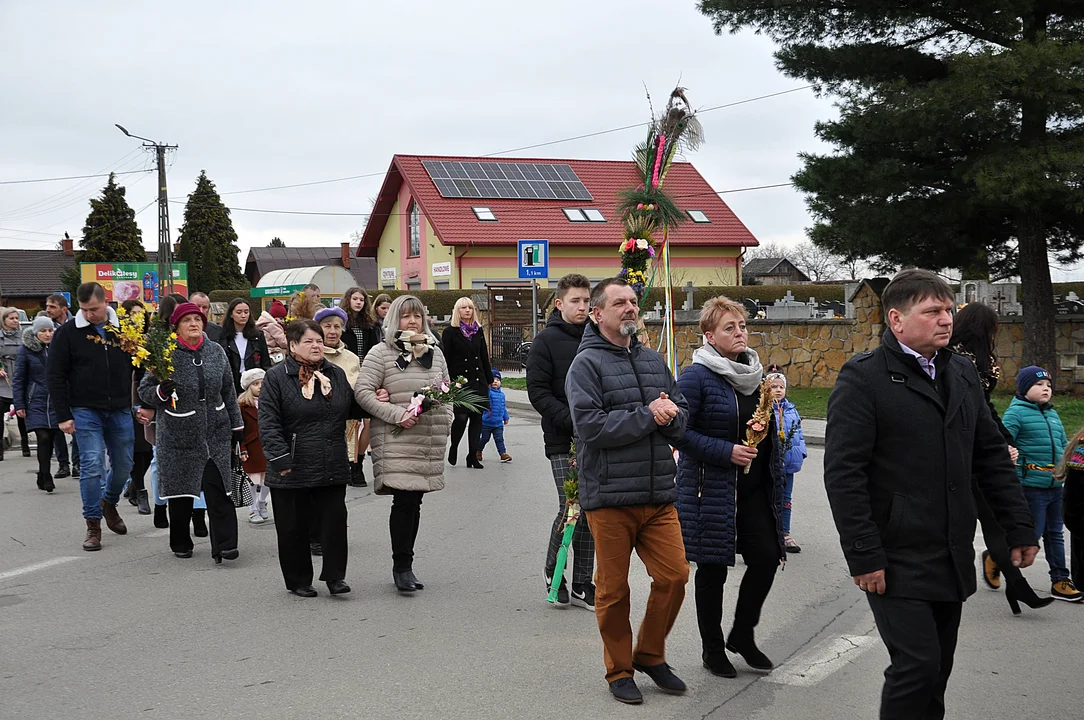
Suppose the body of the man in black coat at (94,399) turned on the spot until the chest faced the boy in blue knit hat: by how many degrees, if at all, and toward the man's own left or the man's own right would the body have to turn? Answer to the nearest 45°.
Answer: approximately 90° to the man's own left

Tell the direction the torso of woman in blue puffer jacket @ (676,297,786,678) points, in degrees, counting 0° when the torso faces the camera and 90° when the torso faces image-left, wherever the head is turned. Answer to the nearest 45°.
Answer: approximately 315°

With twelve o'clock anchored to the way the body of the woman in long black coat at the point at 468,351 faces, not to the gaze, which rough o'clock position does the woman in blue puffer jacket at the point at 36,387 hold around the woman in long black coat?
The woman in blue puffer jacket is roughly at 3 o'clock from the woman in long black coat.

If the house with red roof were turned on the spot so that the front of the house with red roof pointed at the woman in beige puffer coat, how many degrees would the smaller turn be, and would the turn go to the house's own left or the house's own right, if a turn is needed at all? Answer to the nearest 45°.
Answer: approximately 45° to the house's own left

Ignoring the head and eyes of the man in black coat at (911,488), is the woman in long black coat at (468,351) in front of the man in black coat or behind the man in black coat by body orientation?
behind
